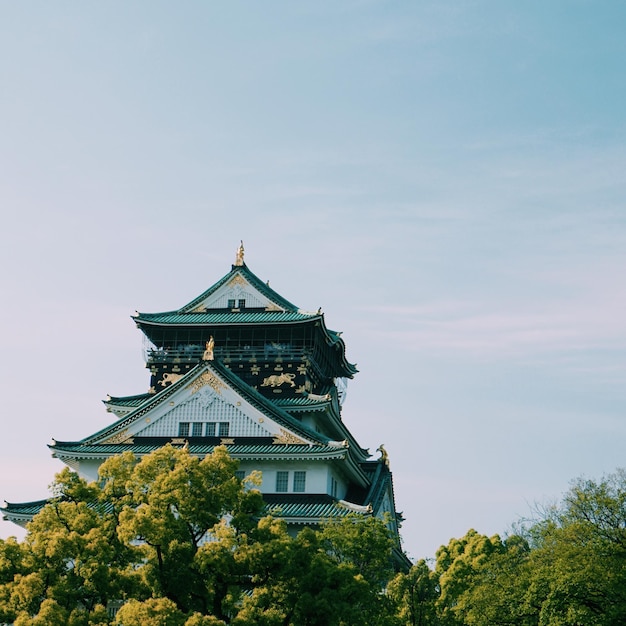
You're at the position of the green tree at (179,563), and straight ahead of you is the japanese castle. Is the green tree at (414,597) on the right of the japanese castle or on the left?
right

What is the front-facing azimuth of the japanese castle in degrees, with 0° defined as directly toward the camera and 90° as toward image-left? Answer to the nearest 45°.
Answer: approximately 0°

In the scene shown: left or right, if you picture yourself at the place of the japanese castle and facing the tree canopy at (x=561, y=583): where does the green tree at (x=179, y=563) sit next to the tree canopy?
right

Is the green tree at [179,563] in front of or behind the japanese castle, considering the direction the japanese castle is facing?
in front

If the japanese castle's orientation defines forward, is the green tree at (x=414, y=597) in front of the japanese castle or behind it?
in front

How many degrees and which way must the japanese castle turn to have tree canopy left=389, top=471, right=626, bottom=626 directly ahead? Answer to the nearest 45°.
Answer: approximately 45° to its left
